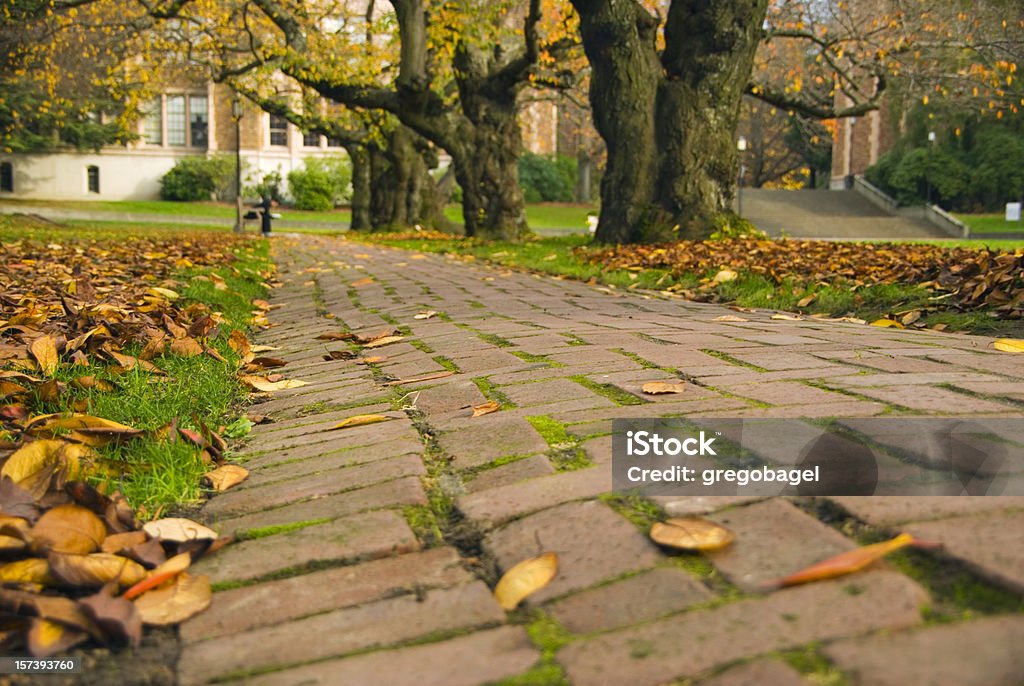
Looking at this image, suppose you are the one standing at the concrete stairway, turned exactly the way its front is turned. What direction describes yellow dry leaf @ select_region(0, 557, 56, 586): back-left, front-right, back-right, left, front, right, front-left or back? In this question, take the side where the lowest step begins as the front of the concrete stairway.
front

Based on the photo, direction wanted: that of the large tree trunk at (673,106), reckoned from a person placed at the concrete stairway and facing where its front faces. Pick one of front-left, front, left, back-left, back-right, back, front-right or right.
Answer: front

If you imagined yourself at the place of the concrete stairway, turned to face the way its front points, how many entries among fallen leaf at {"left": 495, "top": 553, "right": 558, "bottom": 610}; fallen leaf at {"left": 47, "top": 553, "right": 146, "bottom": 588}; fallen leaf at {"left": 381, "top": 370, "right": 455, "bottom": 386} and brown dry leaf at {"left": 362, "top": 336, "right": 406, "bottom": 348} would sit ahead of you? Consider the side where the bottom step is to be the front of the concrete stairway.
4

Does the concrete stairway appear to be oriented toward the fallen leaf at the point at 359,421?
yes

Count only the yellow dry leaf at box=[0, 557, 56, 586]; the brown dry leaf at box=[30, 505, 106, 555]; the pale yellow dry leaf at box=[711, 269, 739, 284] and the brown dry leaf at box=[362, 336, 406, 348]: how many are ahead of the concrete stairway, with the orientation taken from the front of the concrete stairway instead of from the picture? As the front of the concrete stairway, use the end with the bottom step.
4

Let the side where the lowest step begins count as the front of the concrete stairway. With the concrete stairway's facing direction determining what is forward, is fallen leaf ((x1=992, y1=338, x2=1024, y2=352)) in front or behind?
in front

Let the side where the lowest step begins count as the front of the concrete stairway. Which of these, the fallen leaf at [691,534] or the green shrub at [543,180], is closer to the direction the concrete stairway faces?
the fallen leaf

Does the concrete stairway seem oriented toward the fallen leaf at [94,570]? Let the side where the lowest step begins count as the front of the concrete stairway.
yes

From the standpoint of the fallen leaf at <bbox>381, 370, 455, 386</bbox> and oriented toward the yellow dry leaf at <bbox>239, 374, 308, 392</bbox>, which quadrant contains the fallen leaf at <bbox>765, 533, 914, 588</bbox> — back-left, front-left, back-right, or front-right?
back-left

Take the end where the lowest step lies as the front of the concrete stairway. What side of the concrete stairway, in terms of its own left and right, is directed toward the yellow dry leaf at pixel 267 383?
front

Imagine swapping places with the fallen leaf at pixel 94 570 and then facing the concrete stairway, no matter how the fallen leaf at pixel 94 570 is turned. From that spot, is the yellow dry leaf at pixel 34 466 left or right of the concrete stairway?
left

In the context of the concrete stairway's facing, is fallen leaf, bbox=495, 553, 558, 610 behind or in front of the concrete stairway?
in front

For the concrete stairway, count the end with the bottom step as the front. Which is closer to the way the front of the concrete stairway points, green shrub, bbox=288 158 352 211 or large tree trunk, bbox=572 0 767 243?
the large tree trunk

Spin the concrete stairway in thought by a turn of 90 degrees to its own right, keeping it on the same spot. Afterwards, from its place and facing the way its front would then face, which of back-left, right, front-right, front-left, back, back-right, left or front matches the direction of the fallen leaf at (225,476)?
left

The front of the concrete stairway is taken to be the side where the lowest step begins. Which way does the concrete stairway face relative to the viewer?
toward the camera

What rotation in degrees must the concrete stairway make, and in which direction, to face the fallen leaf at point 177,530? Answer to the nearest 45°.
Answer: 0° — it already faces it

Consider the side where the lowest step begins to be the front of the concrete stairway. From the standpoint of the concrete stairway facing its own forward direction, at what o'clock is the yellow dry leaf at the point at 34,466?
The yellow dry leaf is roughly at 12 o'clock from the concrete stairway.

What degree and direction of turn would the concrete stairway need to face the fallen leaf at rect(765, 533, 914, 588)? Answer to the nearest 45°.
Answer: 0° — it already faces it
